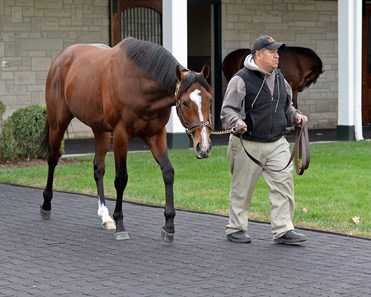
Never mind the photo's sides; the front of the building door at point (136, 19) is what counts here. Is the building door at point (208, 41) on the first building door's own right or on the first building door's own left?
on the first building door's own left

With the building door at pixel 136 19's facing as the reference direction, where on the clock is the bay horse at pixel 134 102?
The bay horse is roughly at 12 o'clock from the building door.

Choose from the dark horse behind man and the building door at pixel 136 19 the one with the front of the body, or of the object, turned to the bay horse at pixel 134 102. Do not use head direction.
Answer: the building door

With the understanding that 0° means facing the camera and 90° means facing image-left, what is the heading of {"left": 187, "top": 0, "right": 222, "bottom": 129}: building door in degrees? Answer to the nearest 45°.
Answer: approximately 0°

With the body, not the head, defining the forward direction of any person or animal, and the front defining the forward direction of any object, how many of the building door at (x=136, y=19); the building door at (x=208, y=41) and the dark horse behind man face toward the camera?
2

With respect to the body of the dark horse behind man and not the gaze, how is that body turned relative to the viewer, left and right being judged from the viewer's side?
facing to the right of the viewer
